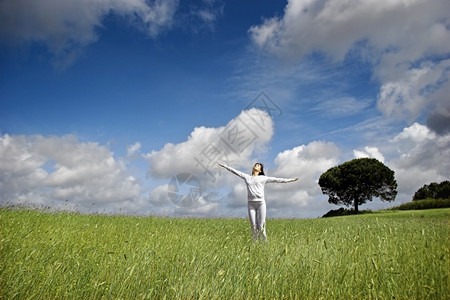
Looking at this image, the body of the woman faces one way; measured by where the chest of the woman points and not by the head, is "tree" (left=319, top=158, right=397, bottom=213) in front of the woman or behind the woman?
behind

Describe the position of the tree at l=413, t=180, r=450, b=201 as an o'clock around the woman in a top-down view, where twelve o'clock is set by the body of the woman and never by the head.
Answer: The tree is roughly at 7 o'clock from the woman.

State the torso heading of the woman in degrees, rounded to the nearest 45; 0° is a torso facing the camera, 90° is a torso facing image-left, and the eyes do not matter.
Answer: approximately 0°

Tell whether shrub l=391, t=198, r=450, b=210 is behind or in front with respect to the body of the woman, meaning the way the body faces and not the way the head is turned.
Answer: behind
